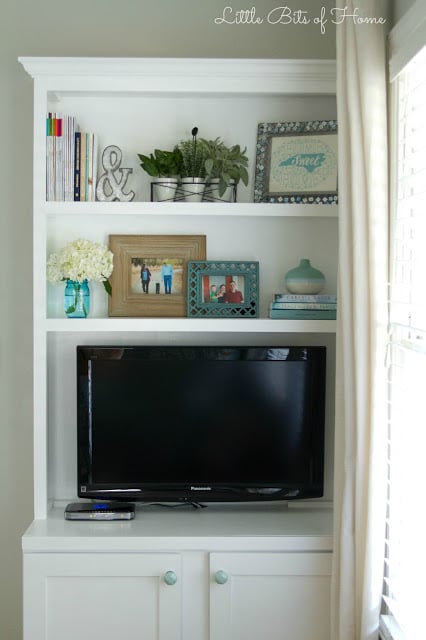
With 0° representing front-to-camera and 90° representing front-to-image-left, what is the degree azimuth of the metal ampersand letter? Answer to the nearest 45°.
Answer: approximately 0°

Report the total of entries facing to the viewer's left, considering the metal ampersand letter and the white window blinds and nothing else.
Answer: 1

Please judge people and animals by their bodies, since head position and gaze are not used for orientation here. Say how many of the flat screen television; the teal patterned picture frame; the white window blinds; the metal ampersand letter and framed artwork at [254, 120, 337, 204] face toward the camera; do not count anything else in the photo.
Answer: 4

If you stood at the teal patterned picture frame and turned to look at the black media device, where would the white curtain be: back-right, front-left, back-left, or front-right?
back-left

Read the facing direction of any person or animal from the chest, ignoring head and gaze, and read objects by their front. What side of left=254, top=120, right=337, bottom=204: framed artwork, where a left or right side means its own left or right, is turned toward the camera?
front

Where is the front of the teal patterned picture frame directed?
toward the camera

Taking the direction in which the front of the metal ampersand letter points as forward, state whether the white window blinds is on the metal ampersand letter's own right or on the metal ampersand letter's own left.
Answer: on the metal ampersand letter's own left

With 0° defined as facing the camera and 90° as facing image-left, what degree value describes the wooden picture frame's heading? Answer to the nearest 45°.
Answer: approximately 0°

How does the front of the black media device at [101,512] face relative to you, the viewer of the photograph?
facing the viewer

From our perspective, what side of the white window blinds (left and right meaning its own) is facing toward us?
left

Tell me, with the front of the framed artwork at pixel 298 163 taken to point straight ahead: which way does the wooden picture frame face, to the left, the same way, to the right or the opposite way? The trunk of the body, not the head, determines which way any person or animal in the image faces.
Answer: the same way

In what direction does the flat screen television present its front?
toward the camera
